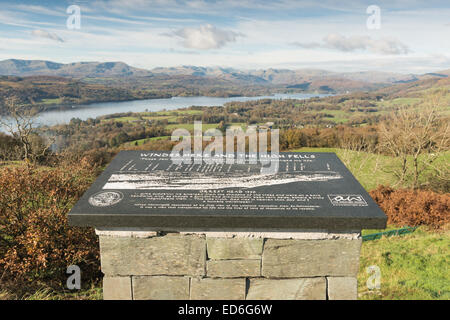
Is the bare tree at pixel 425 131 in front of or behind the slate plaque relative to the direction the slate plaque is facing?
behind

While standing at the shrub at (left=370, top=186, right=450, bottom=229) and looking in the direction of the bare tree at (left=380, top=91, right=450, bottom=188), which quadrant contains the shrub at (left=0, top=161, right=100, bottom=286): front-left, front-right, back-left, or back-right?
back-left

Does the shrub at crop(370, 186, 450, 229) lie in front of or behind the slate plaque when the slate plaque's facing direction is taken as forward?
behind

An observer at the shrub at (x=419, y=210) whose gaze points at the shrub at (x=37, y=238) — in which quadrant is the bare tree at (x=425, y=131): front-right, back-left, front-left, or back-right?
back-right

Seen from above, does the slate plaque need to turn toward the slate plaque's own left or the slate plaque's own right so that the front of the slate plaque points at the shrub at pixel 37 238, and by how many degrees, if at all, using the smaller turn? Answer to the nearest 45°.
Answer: approximately 135° to the slate plaque's own right

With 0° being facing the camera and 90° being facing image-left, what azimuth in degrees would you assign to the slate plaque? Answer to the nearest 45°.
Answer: approximately 0°
